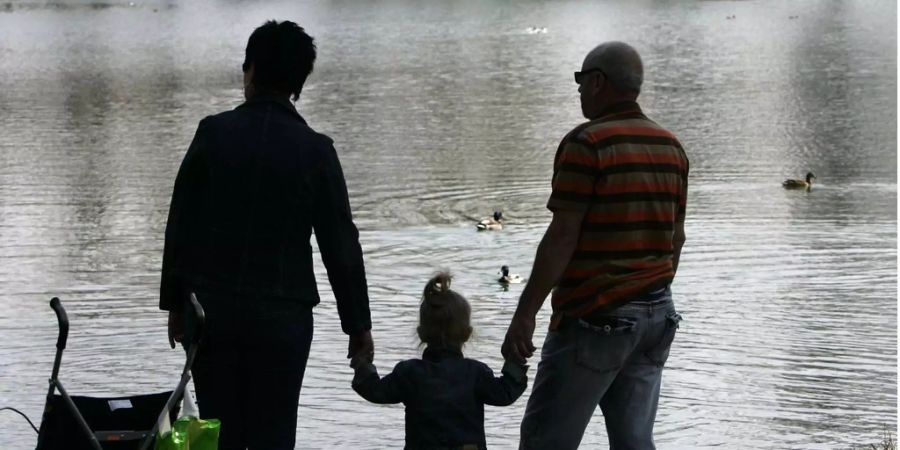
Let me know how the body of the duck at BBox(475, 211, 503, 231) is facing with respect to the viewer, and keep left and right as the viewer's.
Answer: facing to the right of the viewer

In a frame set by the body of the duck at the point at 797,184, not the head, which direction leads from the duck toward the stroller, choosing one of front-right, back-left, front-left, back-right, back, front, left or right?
right

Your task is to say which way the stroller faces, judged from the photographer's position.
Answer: facing away from the viewer

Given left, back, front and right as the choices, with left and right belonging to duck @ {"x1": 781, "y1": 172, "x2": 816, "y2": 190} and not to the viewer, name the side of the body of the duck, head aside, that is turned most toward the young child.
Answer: right

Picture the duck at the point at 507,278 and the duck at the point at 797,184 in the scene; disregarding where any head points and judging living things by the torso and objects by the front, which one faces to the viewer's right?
the duck at the point at 797,184

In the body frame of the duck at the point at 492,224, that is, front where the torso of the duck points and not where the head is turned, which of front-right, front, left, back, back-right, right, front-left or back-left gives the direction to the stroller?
right

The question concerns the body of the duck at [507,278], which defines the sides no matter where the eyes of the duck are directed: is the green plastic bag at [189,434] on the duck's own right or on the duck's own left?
on the duck's own left

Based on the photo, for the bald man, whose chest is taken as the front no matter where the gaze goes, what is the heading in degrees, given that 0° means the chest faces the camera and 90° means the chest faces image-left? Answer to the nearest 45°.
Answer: approximately 135°

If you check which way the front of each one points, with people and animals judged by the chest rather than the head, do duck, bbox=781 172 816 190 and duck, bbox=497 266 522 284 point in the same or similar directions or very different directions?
very different directions

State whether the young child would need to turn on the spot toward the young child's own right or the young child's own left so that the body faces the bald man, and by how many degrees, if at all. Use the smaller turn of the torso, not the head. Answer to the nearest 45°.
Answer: approximately 90° to the young child's own right

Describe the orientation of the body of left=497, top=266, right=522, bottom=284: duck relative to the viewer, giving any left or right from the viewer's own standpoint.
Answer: facing to the left of the viewer

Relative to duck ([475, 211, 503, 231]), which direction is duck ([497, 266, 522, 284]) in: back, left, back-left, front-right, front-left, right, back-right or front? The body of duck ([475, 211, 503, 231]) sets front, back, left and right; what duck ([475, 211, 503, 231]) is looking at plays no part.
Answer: right

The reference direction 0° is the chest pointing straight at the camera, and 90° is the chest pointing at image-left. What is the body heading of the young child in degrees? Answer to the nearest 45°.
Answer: approximately 180°

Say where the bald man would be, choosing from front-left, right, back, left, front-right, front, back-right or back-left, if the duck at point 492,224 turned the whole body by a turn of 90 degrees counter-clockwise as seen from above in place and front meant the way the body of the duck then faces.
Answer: back

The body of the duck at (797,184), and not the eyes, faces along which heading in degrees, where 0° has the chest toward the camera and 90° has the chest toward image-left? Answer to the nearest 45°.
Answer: approximately 270°

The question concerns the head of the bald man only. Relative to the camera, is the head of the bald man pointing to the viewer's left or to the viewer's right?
to the viewer's left

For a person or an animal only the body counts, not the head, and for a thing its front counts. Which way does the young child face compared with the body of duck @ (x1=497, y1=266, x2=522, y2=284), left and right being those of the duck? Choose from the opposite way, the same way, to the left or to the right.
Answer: to the right

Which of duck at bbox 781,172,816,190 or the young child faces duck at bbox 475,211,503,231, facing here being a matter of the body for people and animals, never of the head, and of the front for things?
the young child
